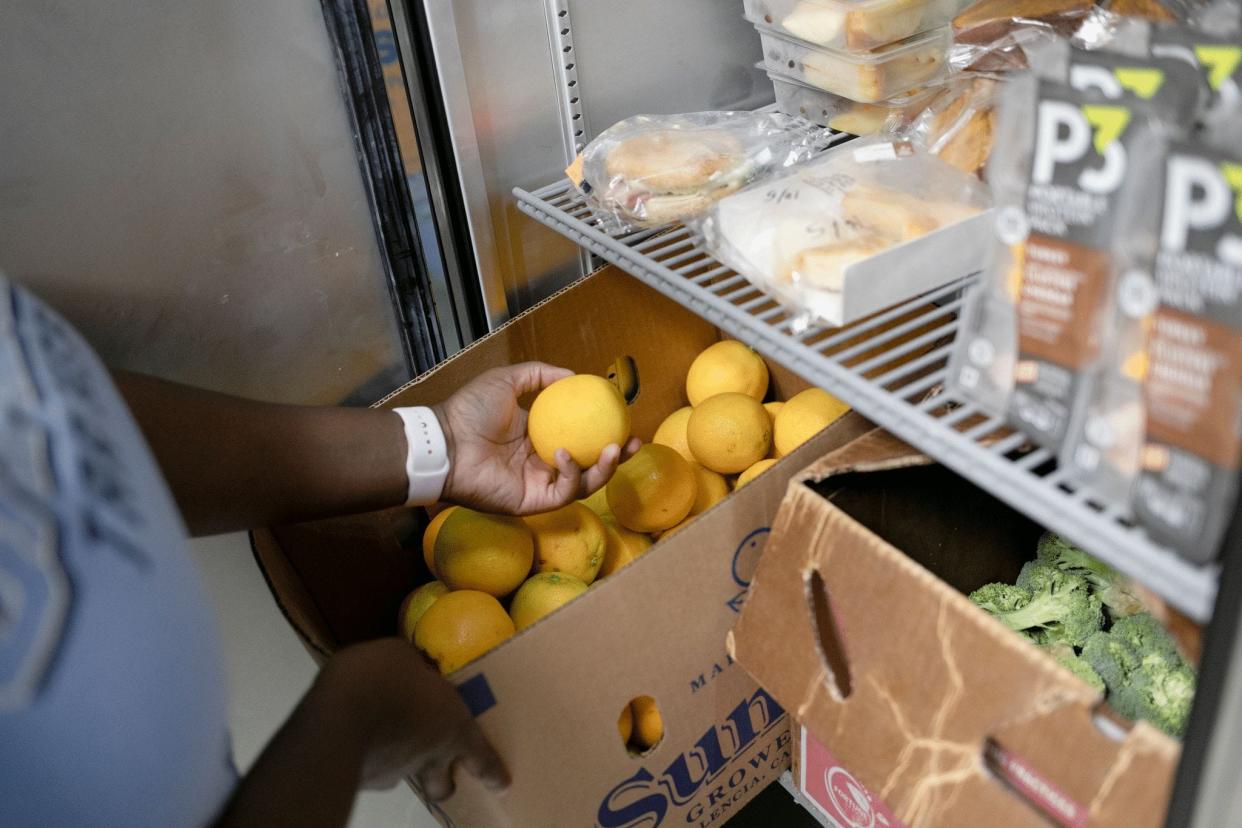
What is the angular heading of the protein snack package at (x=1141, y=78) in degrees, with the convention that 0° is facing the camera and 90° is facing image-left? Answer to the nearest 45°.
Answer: approximately 0°

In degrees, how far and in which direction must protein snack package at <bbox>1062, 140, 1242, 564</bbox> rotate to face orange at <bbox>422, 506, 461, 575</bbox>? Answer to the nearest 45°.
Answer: approximately 90° to its right

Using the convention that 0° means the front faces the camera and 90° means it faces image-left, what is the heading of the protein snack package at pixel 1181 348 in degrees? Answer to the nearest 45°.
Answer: approximately 0°

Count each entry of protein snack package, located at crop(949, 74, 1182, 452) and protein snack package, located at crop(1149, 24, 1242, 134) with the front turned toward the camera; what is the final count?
2
